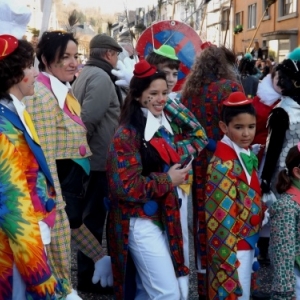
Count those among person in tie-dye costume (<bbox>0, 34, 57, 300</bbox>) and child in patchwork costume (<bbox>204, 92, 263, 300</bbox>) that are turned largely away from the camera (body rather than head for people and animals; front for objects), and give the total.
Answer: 0

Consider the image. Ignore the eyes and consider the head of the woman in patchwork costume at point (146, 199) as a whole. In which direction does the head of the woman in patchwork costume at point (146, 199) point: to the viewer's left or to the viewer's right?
to the viewer's right

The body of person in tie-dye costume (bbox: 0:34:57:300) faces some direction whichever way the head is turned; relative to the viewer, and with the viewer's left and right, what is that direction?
facing to the right of the viewer

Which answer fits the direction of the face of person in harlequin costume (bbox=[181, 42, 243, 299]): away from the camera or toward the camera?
away from the camera

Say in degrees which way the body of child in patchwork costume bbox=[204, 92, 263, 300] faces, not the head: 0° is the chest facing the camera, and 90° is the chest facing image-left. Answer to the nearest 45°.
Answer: approximately 315°

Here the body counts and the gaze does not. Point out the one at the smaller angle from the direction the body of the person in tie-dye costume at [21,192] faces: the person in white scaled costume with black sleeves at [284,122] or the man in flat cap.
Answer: the person in white scaled costume with black sleeves

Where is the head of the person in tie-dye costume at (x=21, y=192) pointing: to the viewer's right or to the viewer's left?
to the viewer's right

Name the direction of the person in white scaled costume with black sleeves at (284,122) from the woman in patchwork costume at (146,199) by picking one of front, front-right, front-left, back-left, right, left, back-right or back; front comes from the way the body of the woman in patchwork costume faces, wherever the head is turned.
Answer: left

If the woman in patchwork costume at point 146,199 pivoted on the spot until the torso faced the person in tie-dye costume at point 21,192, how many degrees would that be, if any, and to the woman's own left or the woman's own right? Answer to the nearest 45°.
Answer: approximately 90° to the woman's own right
